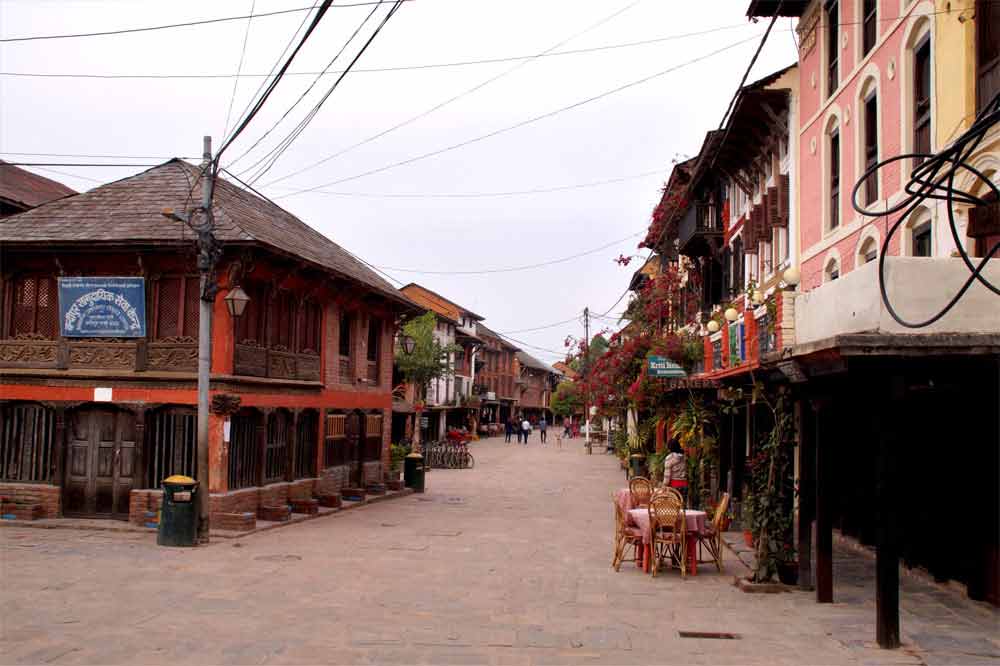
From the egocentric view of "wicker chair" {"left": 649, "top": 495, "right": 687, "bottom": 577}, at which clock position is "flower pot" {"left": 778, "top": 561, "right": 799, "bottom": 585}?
The flower pot is roughly at 4 o'clock from the wicker chair.

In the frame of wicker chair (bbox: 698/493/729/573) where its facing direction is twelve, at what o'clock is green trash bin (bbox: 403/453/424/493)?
The green trash bin is roughly at 2 o'clock from the wicker chair.

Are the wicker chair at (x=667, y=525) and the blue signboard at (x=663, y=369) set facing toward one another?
yes

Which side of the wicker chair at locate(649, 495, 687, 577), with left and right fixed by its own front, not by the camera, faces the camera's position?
back

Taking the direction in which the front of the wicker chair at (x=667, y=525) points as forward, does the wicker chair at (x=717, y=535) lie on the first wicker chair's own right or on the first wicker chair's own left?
on the first wicker chair's own right

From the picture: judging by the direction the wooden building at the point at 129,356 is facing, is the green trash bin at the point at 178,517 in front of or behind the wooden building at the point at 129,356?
in front

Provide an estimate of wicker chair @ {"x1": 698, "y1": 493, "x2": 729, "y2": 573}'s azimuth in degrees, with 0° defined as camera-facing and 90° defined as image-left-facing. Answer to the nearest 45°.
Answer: approximately 90°

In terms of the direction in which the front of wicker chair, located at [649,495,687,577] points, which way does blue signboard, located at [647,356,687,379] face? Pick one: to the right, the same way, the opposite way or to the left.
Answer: the opposite way

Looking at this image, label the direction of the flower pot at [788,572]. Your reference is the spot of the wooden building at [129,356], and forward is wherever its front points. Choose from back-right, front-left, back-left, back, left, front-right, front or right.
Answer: front-left

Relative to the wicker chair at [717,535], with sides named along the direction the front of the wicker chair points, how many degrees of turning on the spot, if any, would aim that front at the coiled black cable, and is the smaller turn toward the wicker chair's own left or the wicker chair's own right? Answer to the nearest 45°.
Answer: approximately 90° to the wicker chair's own left

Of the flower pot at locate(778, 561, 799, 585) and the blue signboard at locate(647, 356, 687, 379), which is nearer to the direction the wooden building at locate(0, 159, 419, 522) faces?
the flower pot

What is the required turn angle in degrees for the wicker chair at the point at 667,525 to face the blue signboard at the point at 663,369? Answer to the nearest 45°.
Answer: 0° — it already faces it

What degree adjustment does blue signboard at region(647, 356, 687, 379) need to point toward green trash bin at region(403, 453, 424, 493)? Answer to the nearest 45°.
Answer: approximately 135° to its right

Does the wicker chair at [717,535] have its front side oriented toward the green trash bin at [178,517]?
yes
